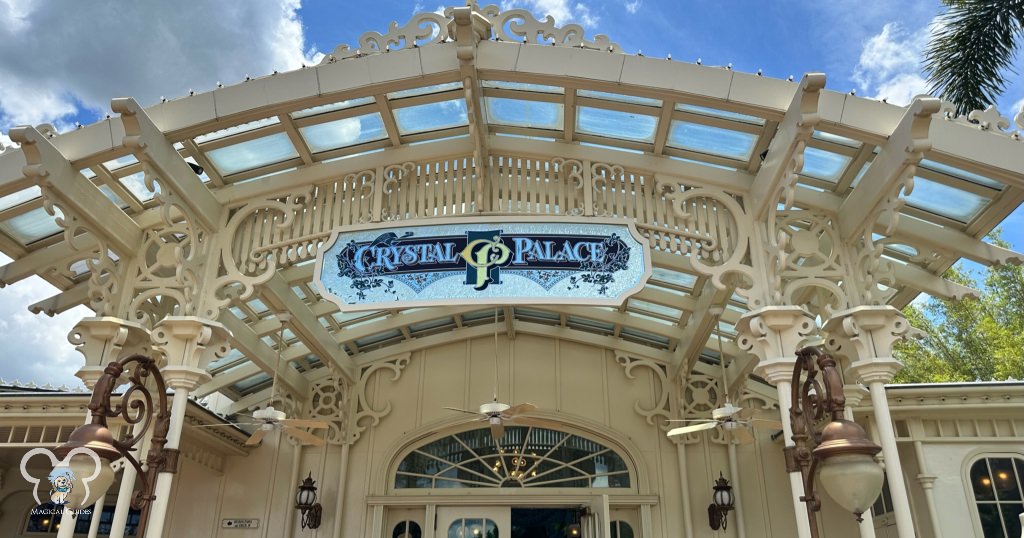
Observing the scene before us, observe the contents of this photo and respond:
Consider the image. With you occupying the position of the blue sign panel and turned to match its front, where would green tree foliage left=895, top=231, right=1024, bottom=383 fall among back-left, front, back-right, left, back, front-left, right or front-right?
back-left

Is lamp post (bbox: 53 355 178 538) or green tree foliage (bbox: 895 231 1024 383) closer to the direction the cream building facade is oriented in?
the lamp post

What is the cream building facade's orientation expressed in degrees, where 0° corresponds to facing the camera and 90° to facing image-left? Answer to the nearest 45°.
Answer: approximately 0°

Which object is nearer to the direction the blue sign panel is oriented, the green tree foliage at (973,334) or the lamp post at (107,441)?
the lamp post

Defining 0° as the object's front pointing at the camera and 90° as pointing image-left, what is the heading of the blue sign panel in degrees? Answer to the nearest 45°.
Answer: approximately 0°

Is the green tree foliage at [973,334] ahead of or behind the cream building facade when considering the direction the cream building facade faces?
behind

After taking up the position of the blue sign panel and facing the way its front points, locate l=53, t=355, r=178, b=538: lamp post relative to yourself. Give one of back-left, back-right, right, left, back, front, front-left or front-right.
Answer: front-right
